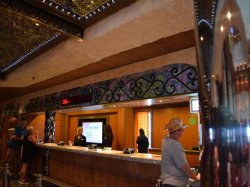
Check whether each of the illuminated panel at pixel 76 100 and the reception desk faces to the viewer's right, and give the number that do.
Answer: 0

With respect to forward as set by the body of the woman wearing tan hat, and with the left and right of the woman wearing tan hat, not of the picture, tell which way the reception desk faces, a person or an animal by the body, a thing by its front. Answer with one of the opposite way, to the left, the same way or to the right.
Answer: the opposite way

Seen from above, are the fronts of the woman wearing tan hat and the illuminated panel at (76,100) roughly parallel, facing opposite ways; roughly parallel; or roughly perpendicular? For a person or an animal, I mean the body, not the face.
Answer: roughly parallel, facing opposite ways

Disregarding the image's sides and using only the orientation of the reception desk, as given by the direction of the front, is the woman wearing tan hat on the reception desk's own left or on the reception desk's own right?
on the reception desk's own left

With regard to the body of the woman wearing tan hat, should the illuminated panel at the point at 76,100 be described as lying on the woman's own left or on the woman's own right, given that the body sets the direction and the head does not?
on the woman's own left

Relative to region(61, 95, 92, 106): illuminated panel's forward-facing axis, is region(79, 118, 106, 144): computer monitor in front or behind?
behind

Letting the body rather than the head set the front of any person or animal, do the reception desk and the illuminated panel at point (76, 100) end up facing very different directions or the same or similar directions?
same or similar directions

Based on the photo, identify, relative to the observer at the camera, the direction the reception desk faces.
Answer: facing the viewer and to the left of the viewer

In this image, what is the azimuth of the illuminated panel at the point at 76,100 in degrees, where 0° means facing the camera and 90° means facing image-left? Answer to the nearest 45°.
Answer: approximately 45°
